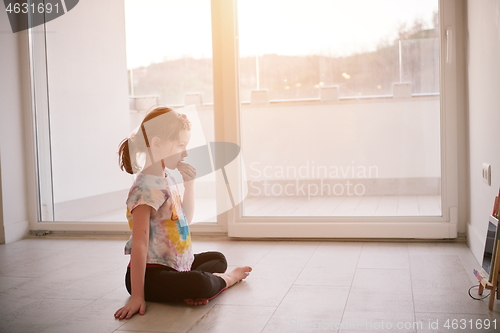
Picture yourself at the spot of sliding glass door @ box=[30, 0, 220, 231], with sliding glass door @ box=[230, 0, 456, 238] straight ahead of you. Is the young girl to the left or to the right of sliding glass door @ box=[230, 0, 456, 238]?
right

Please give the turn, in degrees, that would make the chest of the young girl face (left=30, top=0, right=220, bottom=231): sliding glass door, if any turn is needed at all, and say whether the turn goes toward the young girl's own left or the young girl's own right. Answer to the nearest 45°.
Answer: approximately 90° to the young girl's own left

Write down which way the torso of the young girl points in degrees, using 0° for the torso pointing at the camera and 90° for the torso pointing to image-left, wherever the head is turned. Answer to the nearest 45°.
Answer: approximately 270°

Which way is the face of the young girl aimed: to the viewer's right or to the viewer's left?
to the viewer's right

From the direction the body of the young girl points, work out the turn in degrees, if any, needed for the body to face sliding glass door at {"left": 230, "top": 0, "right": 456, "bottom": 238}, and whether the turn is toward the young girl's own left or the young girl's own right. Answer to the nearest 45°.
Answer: approximately 45° to the young girl's own left
